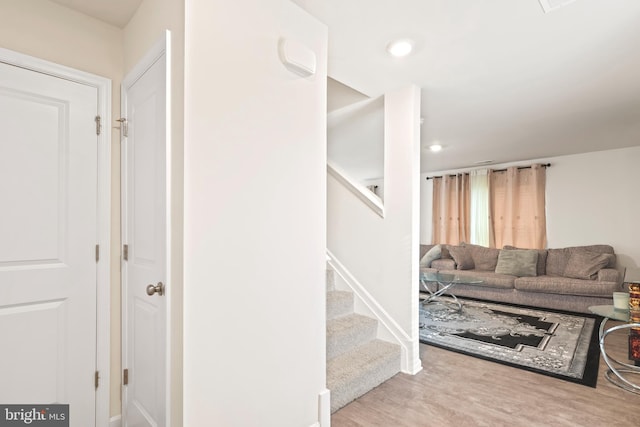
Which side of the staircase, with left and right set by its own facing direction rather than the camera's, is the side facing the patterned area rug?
left

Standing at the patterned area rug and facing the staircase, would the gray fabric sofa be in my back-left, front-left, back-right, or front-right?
back-right

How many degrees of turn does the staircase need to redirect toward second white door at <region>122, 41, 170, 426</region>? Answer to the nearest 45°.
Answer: approximately 90° to its right

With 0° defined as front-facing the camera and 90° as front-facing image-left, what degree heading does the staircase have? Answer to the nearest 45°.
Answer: approximately 315°

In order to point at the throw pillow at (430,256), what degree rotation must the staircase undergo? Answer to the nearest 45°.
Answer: approximately 135° to its left

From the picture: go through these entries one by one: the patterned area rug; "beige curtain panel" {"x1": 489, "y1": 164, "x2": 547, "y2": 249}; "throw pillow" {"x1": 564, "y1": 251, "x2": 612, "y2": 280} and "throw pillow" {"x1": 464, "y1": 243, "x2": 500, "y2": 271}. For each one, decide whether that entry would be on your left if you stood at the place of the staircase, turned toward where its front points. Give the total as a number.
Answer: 4

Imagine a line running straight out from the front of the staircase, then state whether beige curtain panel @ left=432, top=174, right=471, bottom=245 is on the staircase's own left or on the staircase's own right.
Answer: on the staircase's own left

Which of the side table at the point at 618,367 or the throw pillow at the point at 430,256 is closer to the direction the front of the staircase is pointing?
the side table

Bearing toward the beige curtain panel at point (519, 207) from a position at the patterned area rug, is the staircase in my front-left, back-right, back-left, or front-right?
back-left

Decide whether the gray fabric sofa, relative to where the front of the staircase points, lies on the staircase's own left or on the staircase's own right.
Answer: on the staircase's own left

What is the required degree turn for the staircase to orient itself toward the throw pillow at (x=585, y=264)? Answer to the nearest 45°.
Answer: approximately 90° to its left

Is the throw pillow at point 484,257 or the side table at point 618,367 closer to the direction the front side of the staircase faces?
the side table
